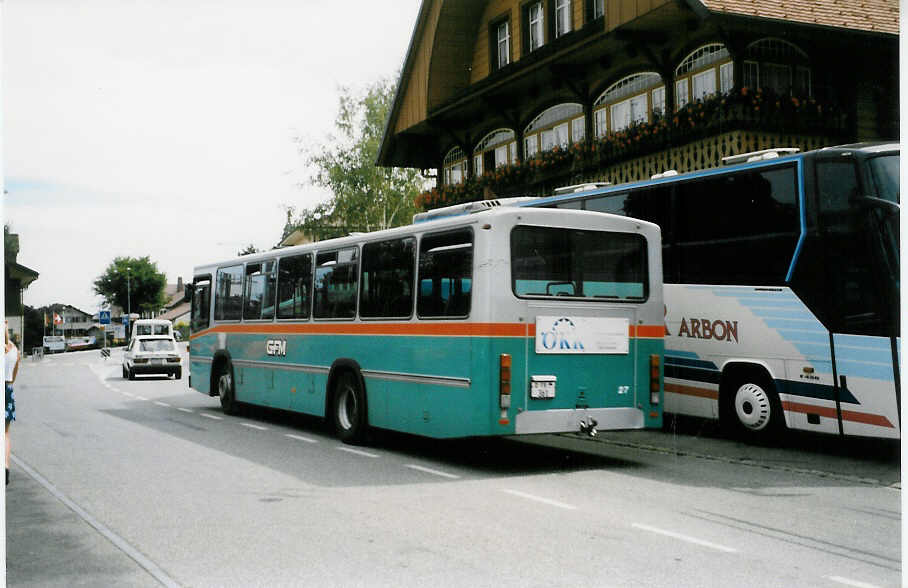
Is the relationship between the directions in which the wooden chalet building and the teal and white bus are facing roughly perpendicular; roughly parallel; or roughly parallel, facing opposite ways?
roughly perpendicular

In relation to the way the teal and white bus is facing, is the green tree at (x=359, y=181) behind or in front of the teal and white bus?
in front

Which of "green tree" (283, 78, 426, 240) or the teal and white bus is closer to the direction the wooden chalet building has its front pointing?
the teal and white bus

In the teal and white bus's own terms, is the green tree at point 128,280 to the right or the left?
on its left

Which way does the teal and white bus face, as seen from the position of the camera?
facing away from the viewer and to the left of the viewer
